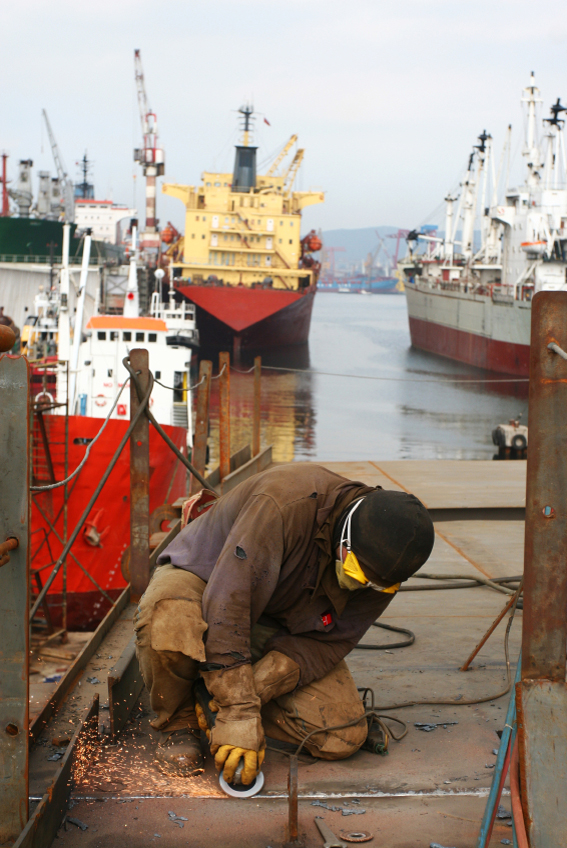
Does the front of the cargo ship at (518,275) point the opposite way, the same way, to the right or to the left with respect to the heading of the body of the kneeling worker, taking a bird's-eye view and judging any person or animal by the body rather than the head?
the opposite way

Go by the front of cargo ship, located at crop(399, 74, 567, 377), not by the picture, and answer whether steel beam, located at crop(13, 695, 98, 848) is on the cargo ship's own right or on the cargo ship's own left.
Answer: on the cargo ship's own left

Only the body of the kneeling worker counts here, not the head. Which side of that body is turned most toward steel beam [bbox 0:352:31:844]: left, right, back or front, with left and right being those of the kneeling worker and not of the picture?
right

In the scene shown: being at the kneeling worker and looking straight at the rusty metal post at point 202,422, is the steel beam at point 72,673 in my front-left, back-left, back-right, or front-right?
front-left

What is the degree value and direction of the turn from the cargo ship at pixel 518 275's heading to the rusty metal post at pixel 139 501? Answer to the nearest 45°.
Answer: approximately 135° to its left

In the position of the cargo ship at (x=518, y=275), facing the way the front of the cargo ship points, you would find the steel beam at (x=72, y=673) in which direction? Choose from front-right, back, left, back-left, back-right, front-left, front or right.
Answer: back-left

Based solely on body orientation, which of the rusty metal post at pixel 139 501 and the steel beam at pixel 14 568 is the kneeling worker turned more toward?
the steel beam

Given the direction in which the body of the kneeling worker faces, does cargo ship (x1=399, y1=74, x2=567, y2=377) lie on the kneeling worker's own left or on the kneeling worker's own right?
on the kneeling worker's own left

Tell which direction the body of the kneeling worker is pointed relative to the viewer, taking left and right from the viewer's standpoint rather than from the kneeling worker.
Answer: facing the viewer and to the right of the viewer

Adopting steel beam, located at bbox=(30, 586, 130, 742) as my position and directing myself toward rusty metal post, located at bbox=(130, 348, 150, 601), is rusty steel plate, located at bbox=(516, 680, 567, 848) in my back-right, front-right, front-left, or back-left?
back-right

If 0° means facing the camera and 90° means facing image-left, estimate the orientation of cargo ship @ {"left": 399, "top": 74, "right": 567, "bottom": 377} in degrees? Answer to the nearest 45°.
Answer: approximately 135°

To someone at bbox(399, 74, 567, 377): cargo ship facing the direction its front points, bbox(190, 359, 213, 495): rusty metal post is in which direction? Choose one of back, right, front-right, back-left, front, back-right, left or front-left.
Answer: back-left

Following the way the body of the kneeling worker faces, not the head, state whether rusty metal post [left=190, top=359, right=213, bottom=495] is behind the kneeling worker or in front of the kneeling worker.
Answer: behind
